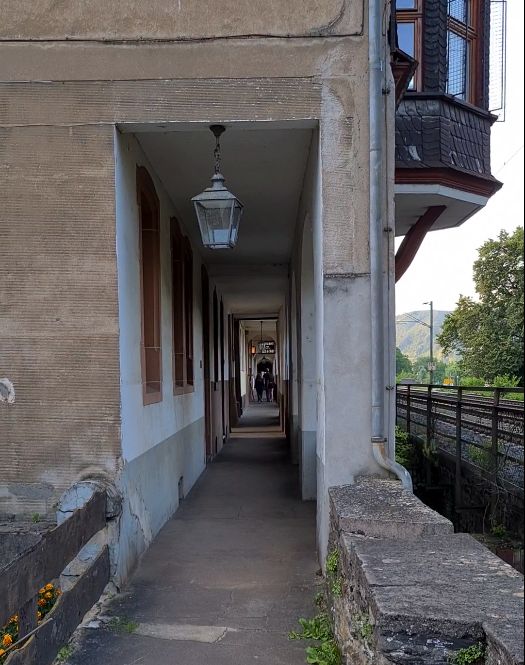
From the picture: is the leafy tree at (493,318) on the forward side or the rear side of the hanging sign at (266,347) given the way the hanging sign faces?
on the forward side

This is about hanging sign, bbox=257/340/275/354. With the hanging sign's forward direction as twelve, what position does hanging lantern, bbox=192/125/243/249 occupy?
The hanging lantern is roughly at 12 o'clock from the hanging sign.

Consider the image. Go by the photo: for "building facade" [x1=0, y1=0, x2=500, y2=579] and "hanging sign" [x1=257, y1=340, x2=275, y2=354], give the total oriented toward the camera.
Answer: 2

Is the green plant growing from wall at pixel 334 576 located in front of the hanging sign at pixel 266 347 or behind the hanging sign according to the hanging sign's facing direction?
in front

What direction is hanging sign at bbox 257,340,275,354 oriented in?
toward the camera

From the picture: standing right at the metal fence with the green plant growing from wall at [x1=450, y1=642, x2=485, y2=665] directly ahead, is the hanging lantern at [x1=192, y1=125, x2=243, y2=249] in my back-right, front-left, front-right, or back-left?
front-right

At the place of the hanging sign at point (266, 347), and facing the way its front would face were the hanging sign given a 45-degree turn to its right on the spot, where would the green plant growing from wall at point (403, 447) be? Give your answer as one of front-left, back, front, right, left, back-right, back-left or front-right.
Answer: front-left

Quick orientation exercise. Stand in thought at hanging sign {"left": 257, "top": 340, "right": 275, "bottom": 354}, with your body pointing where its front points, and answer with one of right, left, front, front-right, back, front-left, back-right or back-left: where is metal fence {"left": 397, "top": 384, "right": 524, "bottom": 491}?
front
